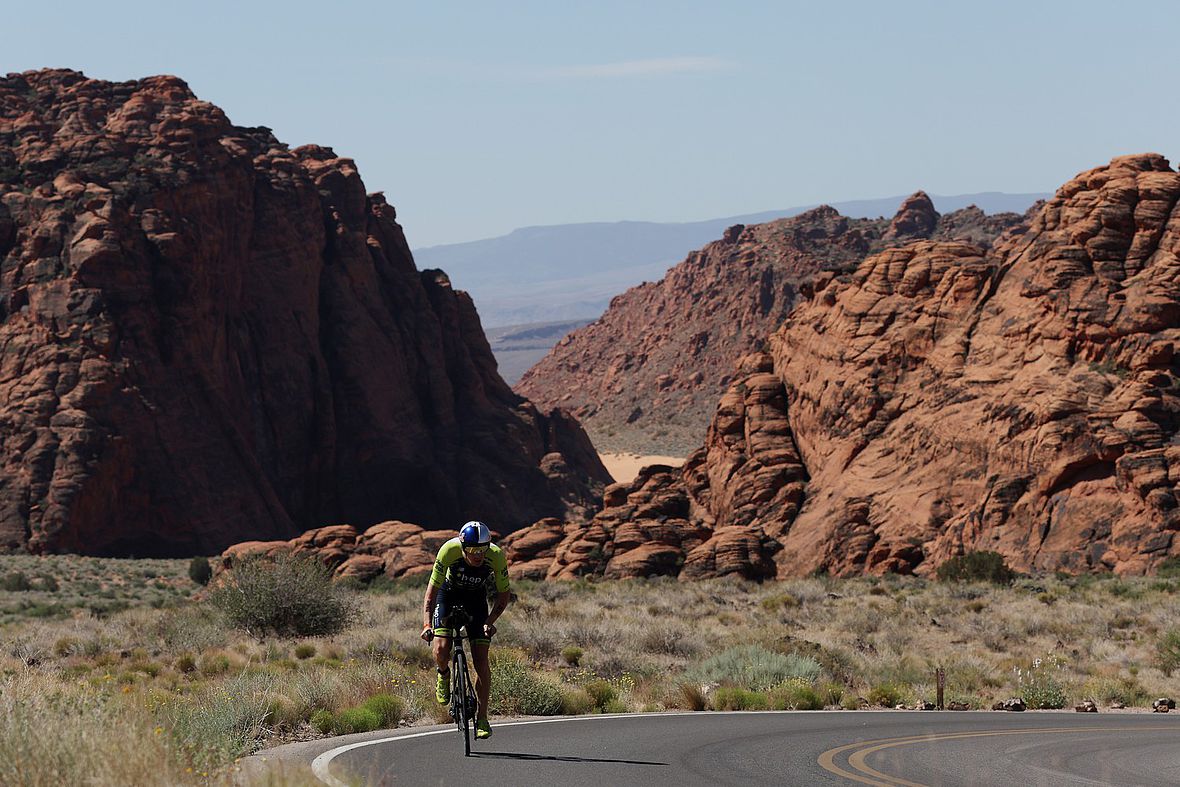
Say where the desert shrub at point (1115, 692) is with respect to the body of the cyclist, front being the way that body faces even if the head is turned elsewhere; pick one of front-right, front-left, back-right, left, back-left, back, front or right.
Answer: back-left

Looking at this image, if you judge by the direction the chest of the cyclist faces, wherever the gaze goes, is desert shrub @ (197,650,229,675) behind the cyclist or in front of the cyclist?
behind

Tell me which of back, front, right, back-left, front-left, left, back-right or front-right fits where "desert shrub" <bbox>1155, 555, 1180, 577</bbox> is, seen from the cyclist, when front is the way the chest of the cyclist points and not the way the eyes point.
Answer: back-left

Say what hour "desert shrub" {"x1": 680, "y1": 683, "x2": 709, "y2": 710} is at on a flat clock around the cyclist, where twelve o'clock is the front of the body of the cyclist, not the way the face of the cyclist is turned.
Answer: The desert shrub is roughly at 7 o'clock from the cyclist.

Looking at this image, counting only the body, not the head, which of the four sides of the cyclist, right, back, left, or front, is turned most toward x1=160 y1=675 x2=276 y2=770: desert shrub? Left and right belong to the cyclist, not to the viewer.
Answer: right

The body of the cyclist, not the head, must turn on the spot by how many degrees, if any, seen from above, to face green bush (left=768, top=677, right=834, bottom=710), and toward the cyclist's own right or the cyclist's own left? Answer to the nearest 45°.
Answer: approximately 135° to the cyclist's own left

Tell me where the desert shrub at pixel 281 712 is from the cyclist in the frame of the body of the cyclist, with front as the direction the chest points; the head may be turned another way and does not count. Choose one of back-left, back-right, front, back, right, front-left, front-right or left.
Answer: back-right

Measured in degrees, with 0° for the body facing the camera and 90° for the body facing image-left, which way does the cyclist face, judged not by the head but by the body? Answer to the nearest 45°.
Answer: approximately 0°

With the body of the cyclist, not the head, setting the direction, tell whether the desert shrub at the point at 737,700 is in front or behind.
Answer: behind

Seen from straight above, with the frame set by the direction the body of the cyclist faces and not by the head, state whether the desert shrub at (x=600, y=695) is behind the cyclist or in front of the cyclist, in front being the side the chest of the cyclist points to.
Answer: behind

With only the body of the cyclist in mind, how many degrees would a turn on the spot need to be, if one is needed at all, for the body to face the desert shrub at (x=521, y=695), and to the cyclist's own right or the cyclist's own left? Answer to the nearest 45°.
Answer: approximately 180°
